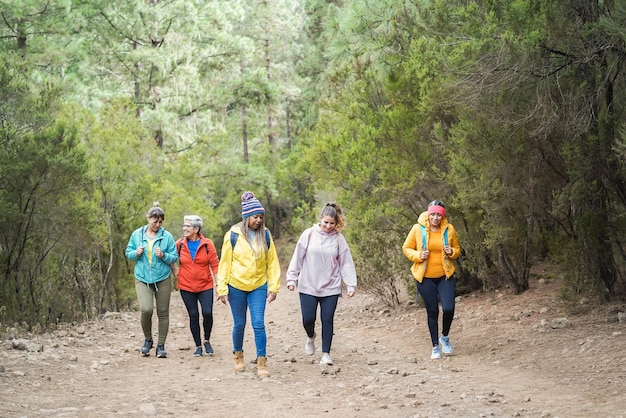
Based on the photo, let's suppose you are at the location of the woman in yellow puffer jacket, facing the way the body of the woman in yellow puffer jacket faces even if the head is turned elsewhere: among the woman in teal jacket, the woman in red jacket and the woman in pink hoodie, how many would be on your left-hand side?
0

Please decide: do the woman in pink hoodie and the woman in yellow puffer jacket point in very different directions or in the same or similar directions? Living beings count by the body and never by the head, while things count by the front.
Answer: same or similar directions

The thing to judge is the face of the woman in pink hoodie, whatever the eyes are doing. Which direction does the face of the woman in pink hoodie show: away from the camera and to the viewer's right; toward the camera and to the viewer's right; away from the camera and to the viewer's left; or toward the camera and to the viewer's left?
toward the camera and to the viewer's left

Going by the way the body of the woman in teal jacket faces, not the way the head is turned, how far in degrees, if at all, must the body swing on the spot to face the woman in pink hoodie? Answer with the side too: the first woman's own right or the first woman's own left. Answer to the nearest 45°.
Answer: approximately 45° to the first woman's own left

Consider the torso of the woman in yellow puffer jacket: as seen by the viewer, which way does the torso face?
toward the camera

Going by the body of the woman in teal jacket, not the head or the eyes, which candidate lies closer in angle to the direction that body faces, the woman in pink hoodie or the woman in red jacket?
the woman in pink hoodie

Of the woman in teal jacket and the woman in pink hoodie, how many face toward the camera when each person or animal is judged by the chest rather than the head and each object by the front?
2

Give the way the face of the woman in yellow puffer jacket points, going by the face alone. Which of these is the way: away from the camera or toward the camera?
toward the camera

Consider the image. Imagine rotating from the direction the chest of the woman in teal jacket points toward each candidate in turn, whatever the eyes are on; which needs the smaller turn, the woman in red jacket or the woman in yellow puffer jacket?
the woman in yellow puffer jacket

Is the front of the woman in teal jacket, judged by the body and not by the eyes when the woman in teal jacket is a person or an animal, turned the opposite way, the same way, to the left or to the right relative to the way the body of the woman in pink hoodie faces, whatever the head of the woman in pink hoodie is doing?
the same way

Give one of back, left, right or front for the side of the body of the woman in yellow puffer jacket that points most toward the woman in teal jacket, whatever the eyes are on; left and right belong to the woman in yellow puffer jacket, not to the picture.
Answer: right

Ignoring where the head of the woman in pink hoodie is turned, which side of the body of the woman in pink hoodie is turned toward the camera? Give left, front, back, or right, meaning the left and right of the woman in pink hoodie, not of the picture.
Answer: front

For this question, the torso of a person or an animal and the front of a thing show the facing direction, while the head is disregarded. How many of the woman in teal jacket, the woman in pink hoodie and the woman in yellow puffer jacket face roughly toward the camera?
3

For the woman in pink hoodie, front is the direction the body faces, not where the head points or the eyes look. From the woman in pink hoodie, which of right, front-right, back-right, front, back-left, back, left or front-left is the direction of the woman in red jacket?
back-right

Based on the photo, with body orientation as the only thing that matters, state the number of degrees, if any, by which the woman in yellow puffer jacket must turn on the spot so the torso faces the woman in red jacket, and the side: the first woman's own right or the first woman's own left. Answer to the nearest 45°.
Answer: approximately 90° to the first woman's own right

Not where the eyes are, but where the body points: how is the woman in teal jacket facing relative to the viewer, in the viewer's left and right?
facing the viewer
